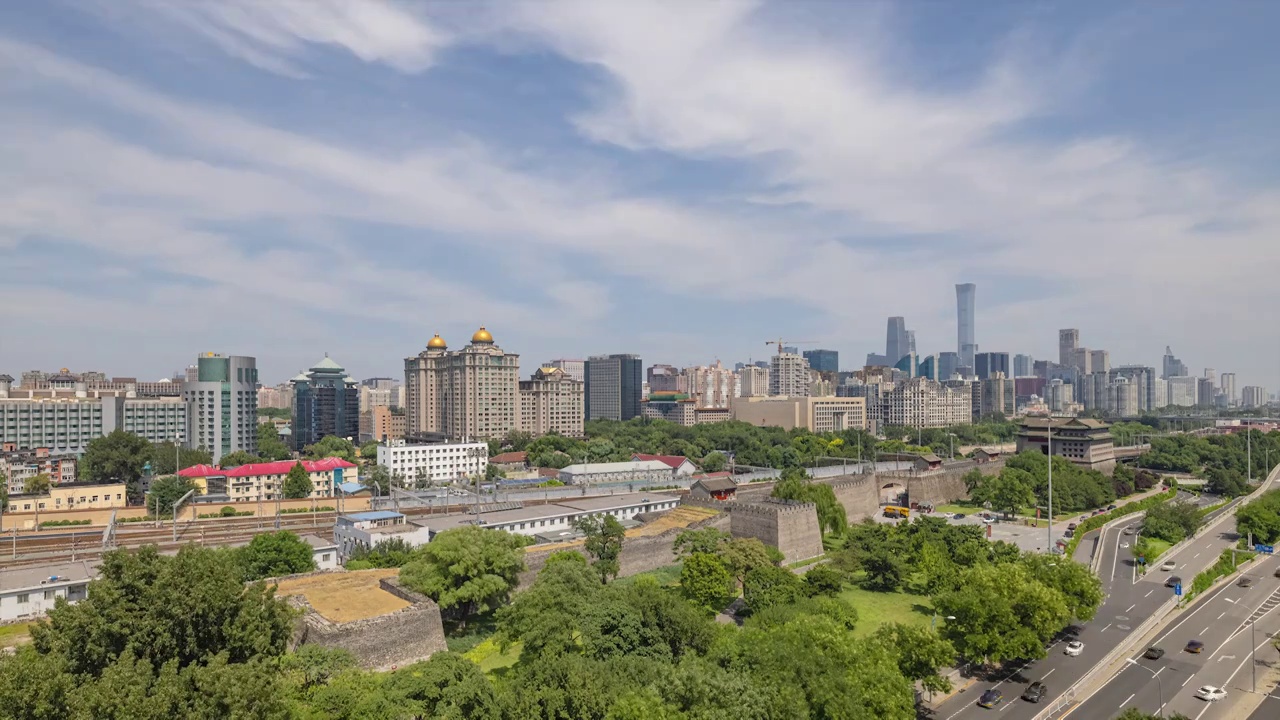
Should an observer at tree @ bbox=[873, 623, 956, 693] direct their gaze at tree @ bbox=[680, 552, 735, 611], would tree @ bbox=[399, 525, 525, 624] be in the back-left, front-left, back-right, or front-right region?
front-left

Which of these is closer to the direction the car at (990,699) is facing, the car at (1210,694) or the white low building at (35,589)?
the white low building

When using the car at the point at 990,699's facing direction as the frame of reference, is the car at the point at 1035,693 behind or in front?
behind

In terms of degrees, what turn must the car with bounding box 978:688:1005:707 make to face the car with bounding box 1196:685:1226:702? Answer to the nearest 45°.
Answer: approximately 180°

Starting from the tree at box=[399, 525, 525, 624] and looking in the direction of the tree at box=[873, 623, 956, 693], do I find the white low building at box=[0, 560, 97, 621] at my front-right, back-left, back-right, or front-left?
back-right

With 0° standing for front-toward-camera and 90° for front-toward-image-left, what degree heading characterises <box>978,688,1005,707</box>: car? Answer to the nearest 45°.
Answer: approximately 45°

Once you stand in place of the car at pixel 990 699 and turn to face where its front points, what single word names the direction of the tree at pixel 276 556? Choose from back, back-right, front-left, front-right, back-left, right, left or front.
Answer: front-right

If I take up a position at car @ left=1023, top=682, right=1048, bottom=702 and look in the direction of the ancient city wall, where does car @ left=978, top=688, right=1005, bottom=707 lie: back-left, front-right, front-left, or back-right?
front-left

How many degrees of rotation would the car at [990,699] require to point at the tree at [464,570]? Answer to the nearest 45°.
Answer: approximately 45° to its right

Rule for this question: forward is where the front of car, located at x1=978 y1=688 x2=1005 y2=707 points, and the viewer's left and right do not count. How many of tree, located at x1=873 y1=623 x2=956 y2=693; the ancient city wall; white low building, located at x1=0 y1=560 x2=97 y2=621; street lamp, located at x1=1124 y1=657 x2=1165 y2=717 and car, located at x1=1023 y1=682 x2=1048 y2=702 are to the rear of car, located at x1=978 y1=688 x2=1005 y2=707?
2
